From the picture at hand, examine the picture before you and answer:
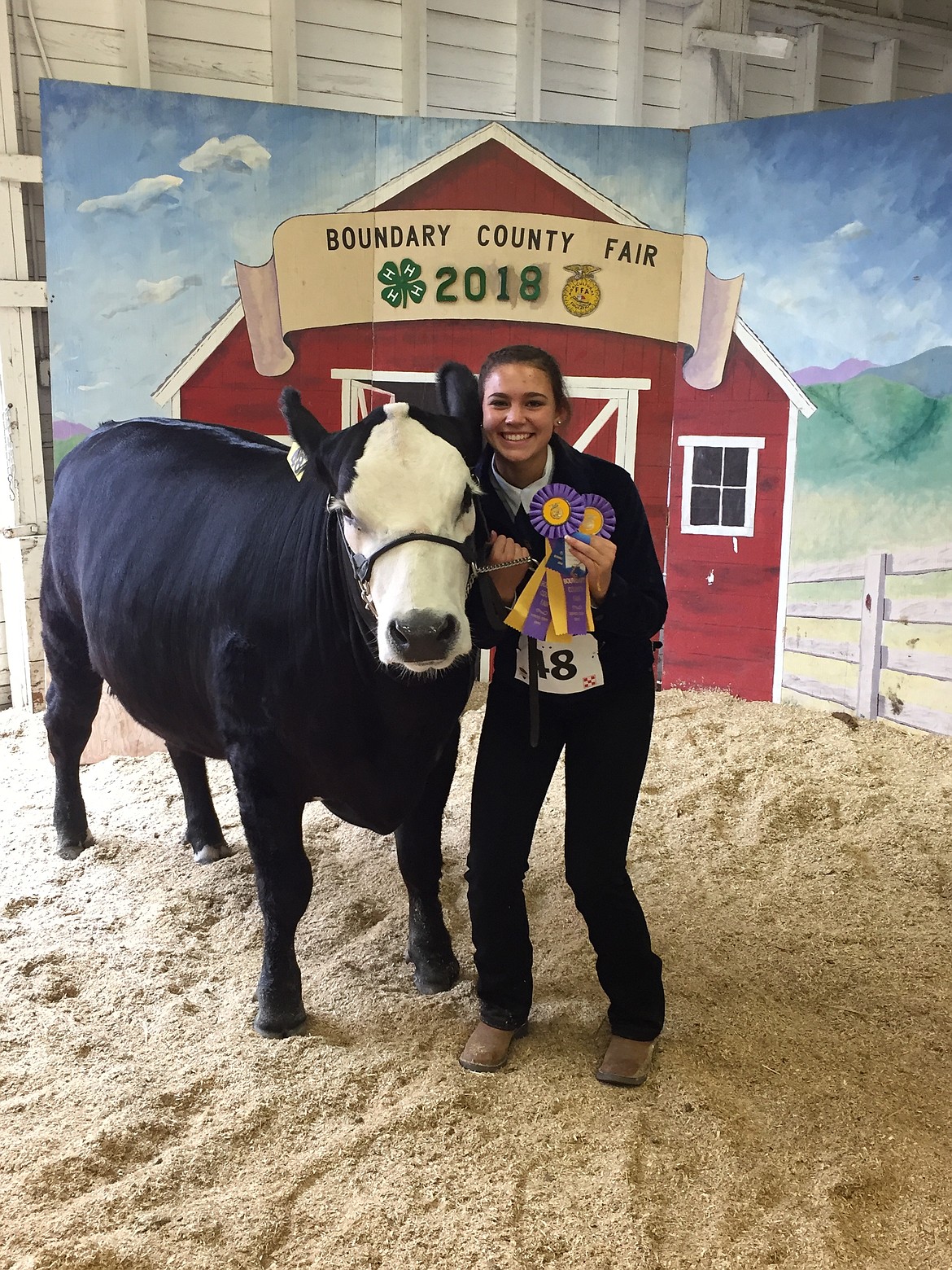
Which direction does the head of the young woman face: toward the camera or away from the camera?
toward the camera

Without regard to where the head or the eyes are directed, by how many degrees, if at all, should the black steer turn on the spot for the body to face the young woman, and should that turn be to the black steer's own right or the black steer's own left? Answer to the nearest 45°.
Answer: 0° — it already faces them

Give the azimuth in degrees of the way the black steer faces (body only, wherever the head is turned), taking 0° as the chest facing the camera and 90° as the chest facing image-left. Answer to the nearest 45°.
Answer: approximately 315°
